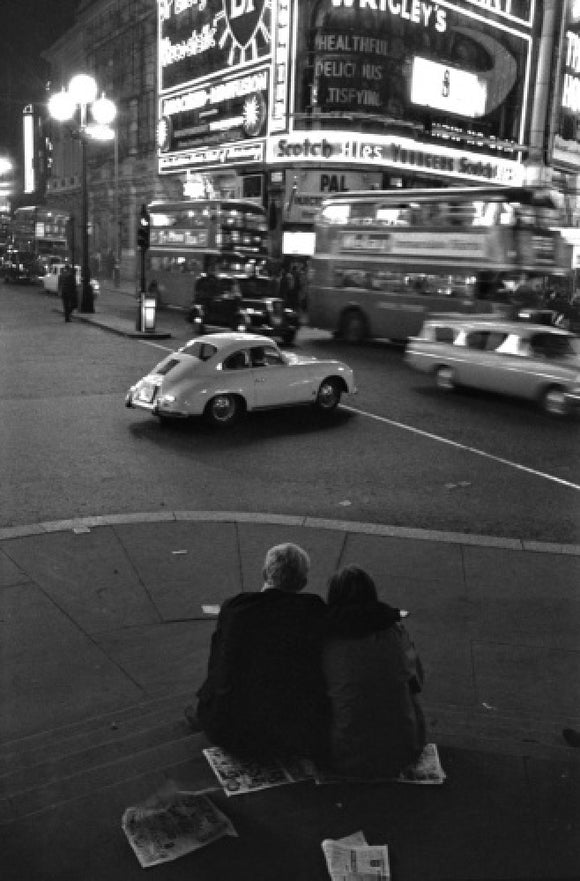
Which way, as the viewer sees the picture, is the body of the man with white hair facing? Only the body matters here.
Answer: away from the camera

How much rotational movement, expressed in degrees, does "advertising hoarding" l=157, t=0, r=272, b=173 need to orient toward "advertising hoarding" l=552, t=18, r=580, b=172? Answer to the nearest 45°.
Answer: approximately 135° to its left

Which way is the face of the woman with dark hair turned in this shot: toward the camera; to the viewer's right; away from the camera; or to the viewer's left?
away from the camera

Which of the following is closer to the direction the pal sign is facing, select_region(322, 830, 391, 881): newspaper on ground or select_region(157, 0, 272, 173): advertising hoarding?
the newspaper on ground

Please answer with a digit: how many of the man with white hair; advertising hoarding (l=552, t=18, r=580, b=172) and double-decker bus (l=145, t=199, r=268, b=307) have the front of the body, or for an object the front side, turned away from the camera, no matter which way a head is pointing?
1

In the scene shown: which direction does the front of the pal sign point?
toward the camera

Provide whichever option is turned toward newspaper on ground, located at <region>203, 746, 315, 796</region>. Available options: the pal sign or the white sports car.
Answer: the pal sign

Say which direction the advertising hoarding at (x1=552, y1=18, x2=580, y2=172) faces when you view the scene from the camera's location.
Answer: facing the viewer and to the left of the viewer

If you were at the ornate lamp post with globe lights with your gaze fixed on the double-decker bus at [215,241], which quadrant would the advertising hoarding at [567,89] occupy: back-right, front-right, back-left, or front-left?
front-left

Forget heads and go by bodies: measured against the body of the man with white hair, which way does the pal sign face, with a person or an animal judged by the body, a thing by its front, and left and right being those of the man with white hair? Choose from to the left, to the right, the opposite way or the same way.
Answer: the opposite way

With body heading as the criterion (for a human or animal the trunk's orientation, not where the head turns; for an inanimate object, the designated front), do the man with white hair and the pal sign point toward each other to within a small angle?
yes

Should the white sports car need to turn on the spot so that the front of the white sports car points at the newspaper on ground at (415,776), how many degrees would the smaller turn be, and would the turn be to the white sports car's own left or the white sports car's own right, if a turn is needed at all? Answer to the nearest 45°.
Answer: approximately 135° to the white sports car's own right

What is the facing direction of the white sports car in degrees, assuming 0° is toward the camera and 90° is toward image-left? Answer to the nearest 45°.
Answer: approximately 225°
